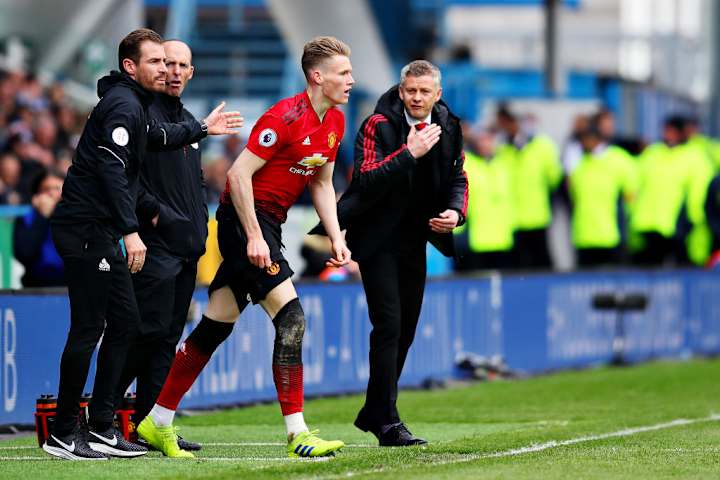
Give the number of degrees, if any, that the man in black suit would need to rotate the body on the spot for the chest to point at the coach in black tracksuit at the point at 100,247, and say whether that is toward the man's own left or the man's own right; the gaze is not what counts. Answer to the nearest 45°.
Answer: approximately 90° to the man's own right

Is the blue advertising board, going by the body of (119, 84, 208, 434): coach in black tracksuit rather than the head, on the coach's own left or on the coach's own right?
on the coach's own left

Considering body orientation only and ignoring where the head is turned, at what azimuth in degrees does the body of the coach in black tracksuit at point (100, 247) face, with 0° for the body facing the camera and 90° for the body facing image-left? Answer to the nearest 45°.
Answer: approximately 270°

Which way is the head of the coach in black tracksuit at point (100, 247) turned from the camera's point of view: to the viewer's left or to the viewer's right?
to the viewer's right

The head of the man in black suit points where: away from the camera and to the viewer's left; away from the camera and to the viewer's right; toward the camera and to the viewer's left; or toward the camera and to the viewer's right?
toward the camera and to the viewer's left

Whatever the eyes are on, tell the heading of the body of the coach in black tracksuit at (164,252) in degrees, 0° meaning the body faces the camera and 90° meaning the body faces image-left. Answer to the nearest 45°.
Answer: approximately 315°
